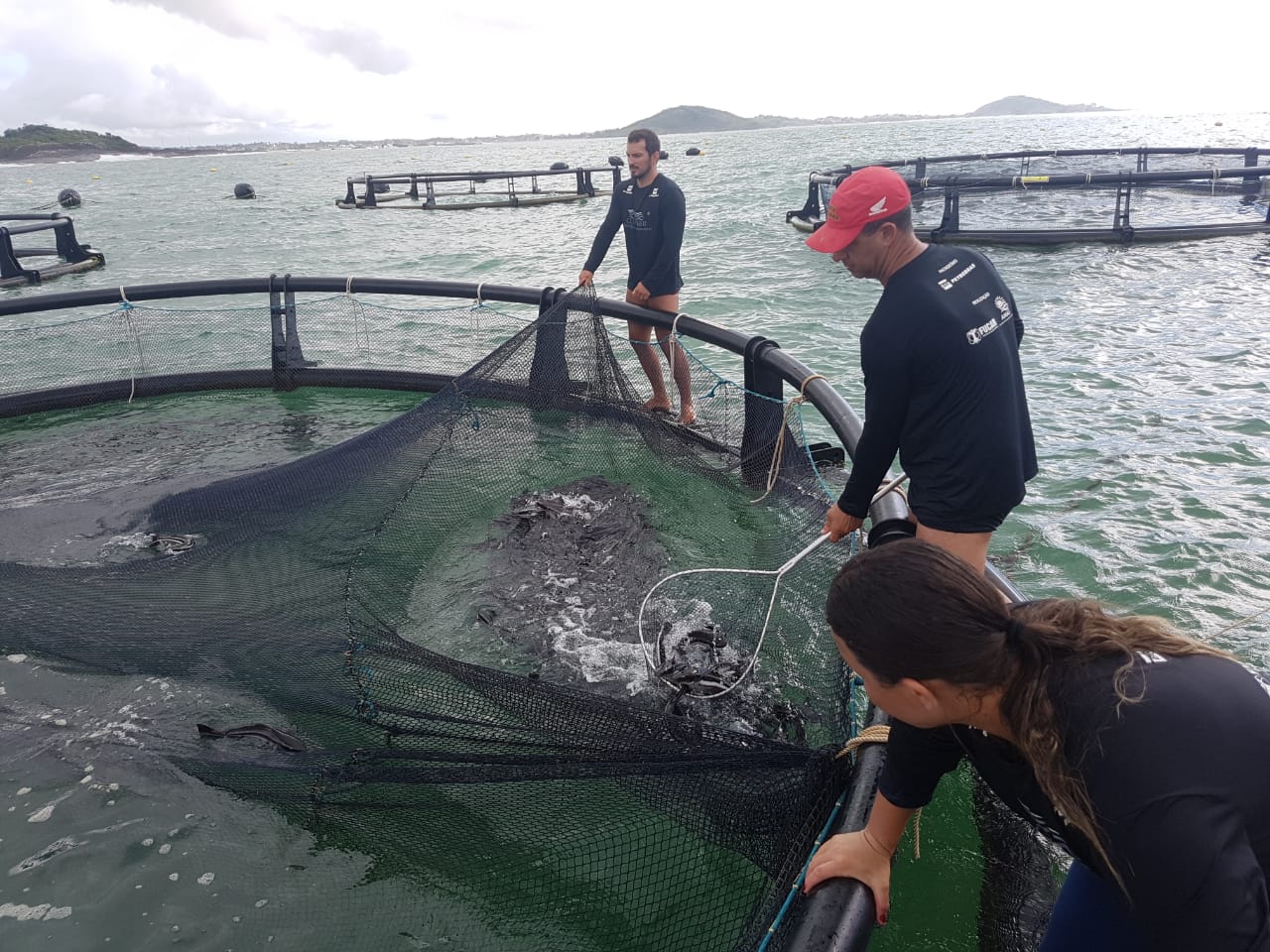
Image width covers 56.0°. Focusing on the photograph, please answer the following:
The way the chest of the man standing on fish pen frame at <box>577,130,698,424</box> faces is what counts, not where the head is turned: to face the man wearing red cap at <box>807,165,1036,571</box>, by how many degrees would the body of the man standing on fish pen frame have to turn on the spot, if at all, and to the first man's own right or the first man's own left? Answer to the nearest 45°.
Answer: approximately 45° to the first man's own left

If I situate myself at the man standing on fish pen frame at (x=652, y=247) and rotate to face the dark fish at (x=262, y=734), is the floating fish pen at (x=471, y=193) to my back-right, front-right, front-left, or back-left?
back-right

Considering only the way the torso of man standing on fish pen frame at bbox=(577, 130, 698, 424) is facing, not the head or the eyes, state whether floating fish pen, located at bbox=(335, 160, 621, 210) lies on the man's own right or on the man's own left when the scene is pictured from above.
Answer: on the man's own right

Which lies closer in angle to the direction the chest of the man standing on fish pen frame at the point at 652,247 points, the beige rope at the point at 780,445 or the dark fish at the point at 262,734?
the dark fish

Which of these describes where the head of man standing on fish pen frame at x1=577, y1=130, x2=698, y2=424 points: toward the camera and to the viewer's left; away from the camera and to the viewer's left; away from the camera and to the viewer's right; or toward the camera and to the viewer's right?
toward the camera and to the viewer's left

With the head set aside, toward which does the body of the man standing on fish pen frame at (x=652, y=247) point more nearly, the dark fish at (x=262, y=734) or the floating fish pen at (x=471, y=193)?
the dark fish

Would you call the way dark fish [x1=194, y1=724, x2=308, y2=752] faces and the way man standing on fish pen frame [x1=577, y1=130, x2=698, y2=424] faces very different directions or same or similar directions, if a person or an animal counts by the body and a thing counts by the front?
very different directions

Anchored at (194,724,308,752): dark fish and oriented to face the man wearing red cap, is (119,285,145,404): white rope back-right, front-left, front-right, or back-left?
back-left

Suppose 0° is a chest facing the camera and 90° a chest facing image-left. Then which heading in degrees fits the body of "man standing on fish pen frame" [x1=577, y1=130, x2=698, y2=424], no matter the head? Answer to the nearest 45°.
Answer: approximately 45°

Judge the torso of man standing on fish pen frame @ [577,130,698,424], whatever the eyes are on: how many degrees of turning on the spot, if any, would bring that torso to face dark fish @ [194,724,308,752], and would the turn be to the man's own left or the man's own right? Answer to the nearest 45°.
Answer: approximately 45° to the man's own left
